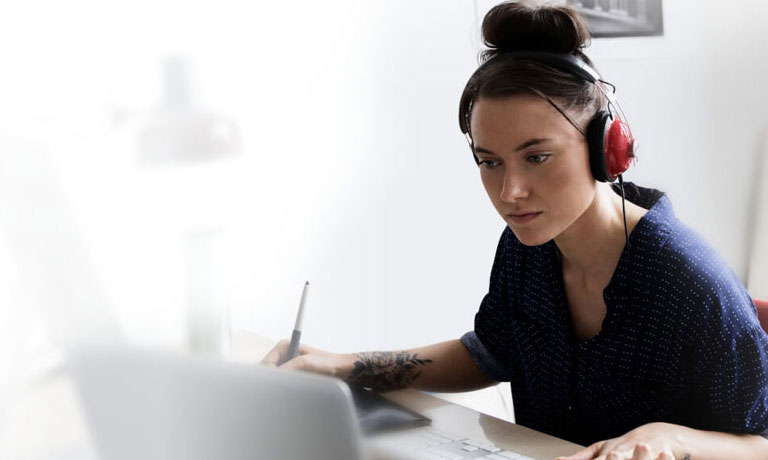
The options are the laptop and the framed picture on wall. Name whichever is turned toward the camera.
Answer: the framed picture on wall

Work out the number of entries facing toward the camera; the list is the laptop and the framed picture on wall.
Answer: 1

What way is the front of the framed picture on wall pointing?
toward the camera

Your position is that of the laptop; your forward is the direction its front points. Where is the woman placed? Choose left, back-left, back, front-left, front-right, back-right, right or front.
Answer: front

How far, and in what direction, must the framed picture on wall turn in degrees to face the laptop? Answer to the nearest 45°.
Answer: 0° — it already faces it

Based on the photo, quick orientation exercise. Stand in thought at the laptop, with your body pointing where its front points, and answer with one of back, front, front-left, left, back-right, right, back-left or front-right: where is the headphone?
front

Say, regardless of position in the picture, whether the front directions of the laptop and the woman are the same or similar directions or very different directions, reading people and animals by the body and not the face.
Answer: very different directions

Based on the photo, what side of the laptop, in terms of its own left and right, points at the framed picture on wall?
front

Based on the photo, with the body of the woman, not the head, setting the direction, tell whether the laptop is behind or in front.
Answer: in front

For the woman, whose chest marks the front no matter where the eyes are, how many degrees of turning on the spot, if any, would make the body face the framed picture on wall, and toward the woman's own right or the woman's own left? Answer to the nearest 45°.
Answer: approximately 135° to the woman's own right

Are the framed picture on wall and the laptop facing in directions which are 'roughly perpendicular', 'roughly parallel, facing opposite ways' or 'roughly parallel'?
roughly parallel, facing opposite ways

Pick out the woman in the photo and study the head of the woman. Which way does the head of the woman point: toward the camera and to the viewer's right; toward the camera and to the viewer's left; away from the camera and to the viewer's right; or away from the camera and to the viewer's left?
toward the camera and to the viewer's left

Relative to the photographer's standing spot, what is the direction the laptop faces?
facing away from the viewer and to the right of the viewer

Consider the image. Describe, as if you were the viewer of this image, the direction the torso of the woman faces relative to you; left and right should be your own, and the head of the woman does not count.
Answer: facing the viewer and to the left of the viewer
